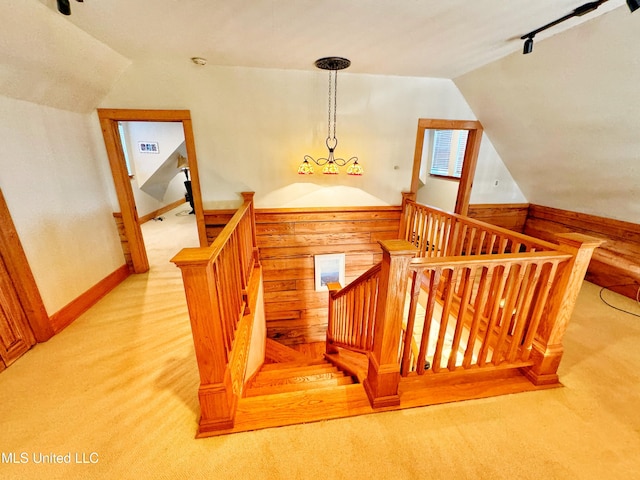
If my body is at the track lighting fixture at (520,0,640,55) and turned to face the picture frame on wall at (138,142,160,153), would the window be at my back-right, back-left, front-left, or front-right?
front-right

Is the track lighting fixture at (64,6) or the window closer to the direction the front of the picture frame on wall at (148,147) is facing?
the track lighting fixture

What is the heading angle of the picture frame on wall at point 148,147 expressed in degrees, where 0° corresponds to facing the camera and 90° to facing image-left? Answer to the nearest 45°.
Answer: approximately 0°

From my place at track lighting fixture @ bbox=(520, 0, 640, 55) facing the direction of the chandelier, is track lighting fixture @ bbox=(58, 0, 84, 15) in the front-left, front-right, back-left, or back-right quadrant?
front-left

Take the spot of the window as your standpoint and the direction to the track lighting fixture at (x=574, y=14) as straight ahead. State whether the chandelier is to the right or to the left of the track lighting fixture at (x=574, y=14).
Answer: right

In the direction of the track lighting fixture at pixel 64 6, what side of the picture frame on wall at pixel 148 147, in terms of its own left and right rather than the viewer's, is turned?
front

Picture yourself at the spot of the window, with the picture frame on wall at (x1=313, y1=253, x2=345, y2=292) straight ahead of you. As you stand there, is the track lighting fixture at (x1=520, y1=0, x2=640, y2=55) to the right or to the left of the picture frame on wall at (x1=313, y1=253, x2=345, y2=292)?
left

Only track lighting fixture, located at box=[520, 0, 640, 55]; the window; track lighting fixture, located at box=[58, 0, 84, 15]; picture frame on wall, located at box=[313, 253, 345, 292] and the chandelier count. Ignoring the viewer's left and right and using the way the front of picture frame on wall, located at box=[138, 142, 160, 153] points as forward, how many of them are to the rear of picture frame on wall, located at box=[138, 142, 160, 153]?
0

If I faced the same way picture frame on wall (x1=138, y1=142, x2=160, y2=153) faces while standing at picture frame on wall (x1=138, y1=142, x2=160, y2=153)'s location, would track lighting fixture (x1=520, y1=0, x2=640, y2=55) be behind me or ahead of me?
ahead

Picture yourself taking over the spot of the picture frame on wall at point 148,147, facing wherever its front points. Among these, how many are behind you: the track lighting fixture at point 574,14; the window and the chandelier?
0

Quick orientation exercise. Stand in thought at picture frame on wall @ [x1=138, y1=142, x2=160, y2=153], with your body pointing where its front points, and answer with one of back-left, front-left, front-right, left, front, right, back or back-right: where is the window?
front-left

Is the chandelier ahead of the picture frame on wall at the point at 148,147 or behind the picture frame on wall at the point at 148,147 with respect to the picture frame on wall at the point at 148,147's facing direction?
ahead

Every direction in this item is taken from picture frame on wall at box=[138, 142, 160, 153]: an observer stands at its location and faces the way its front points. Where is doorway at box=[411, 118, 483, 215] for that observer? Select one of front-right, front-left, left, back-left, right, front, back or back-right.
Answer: front-left

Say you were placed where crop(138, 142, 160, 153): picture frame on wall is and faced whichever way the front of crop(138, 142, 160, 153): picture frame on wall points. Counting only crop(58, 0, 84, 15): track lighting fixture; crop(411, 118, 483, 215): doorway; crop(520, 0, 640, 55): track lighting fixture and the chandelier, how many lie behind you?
0
